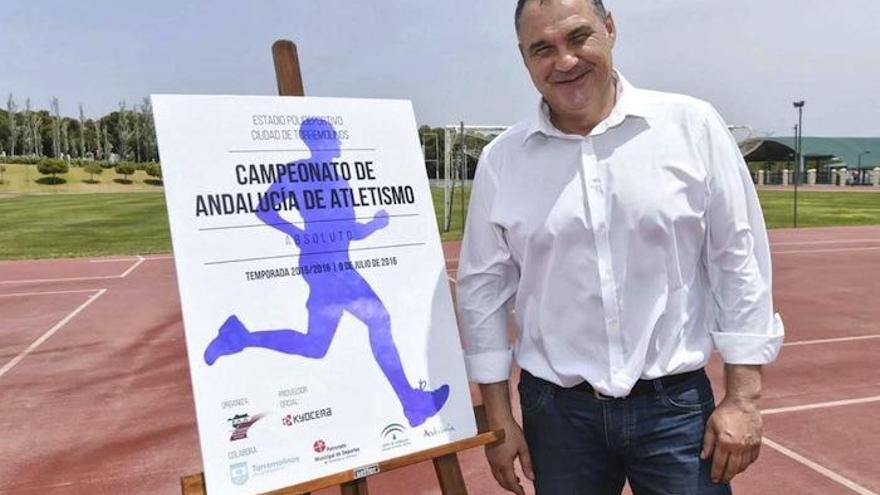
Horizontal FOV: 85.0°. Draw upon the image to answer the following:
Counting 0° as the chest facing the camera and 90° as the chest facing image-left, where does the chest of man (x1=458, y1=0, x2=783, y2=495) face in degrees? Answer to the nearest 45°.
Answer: approximately 0°

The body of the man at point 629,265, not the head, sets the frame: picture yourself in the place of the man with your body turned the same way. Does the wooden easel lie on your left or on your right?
on your right

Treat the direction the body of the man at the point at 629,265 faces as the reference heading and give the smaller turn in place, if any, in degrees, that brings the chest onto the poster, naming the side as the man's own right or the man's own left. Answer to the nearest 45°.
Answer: approximately 90° to the man's own right
